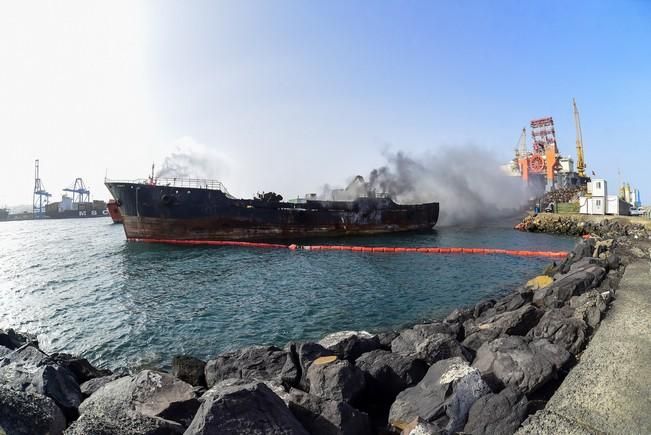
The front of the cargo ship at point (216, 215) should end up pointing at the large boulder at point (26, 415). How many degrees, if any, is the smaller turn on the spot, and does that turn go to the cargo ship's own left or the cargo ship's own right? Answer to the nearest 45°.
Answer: approximately 45° to the cargo ship's own left

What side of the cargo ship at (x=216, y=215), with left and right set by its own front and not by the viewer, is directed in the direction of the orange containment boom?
left

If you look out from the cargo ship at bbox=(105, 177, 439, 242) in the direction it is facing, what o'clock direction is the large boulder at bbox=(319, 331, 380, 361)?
The large boulder is roughly at 10 o'clock from the cargo ship.

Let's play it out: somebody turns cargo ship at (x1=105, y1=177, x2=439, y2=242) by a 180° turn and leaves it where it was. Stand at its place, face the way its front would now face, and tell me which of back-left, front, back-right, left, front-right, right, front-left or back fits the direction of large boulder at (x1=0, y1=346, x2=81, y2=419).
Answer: back-right

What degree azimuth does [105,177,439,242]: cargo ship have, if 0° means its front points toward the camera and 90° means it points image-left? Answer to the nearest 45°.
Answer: approximately 45°

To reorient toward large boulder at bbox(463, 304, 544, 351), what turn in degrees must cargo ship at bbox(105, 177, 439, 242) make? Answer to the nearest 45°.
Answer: approximately 45° to its left

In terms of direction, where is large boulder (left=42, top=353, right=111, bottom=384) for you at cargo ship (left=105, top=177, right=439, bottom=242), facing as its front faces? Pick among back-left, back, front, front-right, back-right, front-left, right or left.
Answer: front-left

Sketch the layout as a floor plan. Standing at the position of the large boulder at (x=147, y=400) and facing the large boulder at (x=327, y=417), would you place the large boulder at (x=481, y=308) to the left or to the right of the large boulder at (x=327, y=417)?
left

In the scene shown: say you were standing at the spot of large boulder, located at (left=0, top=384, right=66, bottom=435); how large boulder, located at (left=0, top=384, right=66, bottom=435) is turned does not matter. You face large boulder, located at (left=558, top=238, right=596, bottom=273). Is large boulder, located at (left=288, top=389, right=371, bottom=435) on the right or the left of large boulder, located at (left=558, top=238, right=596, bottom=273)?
right
